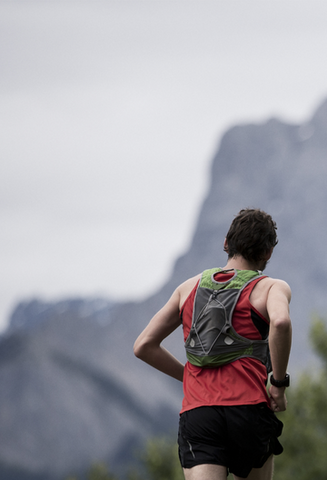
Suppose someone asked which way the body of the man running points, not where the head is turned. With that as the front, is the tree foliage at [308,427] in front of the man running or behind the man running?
in front

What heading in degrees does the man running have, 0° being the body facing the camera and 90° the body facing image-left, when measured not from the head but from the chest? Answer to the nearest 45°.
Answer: approximately 225°
